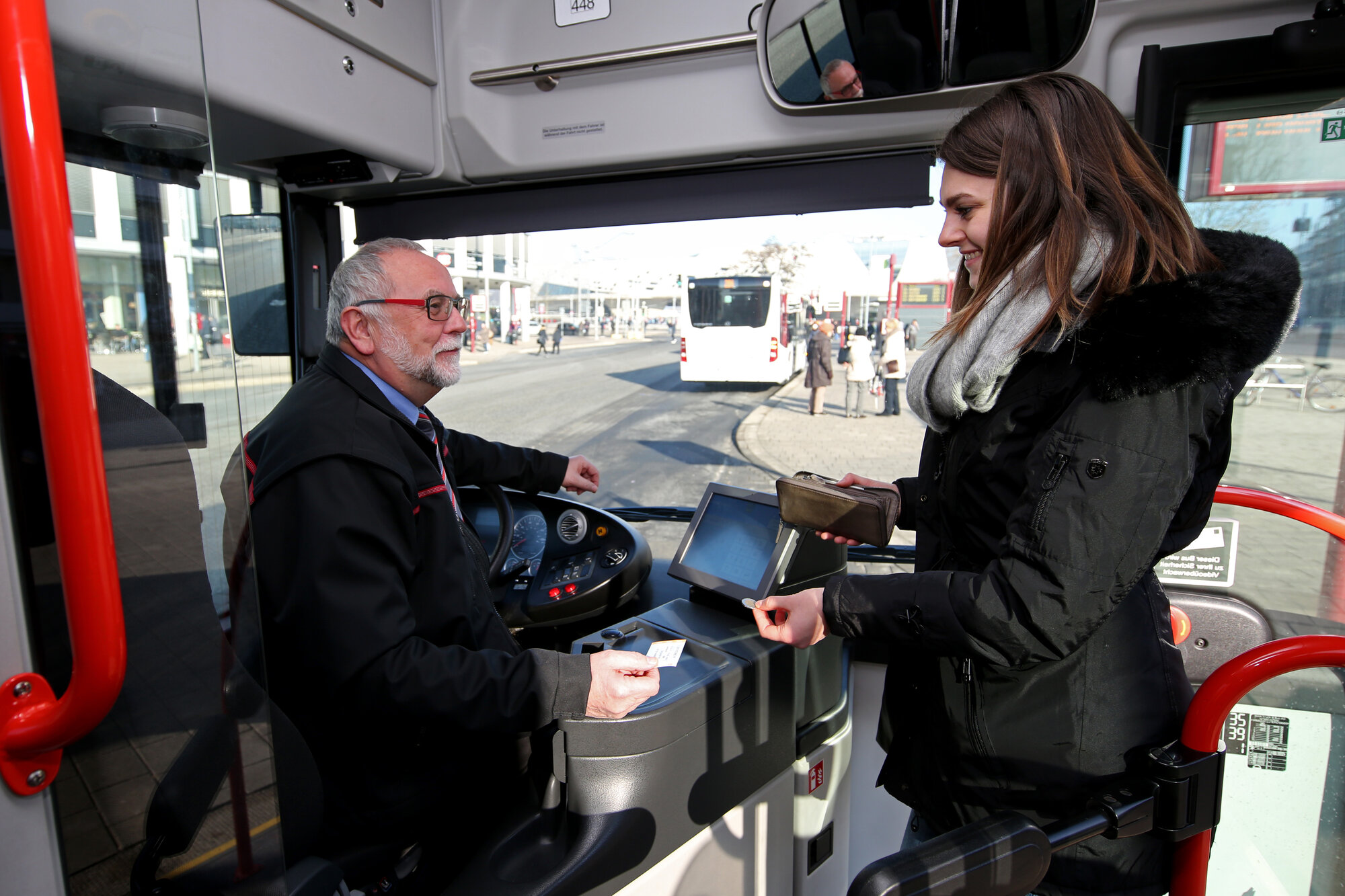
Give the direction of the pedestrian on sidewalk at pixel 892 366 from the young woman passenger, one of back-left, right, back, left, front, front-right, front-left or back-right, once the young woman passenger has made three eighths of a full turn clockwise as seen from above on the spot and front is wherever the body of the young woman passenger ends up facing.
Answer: front-left

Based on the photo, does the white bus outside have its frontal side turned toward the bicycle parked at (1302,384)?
no

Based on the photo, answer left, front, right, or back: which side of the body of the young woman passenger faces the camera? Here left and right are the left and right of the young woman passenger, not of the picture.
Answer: left

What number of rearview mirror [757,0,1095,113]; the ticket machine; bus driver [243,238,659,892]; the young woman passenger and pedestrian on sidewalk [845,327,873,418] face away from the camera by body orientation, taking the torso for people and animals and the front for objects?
1

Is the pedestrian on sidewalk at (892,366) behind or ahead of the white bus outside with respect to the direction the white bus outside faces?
behind

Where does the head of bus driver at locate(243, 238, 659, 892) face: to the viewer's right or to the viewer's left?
to the viewer's right

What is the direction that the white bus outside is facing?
away from the camera

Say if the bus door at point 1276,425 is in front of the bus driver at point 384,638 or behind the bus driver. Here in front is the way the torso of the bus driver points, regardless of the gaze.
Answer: in front

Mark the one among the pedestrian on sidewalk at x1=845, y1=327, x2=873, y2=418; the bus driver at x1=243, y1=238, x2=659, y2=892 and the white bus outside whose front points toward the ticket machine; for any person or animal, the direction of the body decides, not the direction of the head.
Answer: the bus driver

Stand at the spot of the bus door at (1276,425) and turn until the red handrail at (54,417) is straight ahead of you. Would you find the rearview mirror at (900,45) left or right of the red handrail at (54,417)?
right

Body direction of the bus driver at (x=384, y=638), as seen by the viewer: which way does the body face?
to the viewer's right

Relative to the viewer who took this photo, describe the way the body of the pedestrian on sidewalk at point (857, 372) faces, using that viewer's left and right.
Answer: facing away from the viewer

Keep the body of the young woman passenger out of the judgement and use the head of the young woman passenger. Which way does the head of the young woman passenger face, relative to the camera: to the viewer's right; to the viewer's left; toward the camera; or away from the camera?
to the viewer's left

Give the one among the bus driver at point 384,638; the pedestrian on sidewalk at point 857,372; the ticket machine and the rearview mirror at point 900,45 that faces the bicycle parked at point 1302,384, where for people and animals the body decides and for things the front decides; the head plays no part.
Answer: the bus driver

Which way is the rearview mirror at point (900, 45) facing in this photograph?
toward the camera
